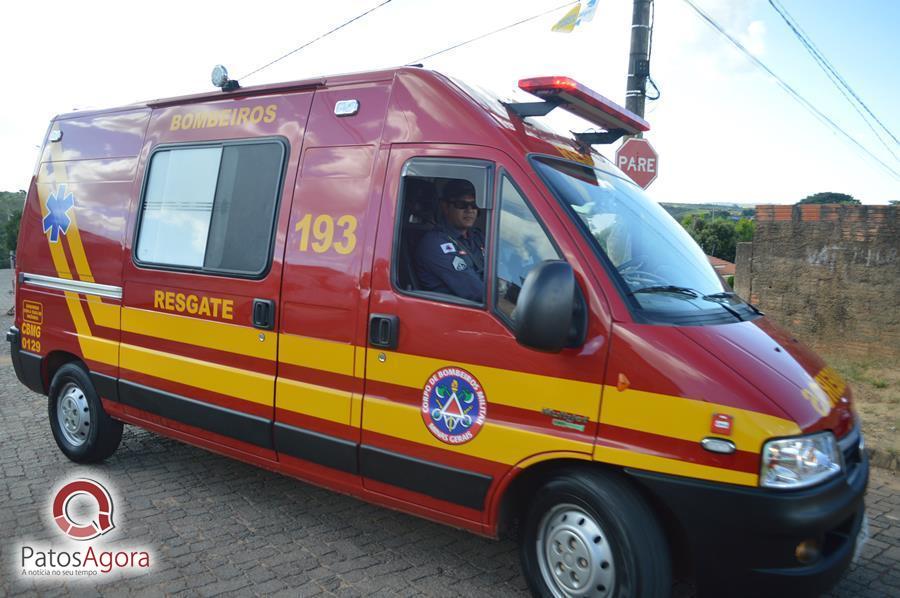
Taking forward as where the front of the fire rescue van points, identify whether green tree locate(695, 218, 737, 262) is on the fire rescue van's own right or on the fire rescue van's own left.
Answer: on the fire rescue van's own left

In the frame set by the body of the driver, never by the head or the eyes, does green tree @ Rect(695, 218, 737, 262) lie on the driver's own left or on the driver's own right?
on the driver's own left

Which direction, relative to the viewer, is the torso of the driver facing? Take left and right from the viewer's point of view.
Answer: facing the viewer and to the right of the viewer

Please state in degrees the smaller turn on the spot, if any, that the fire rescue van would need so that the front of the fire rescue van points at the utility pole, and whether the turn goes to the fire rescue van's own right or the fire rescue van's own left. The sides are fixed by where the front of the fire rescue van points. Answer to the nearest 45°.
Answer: approximately 90° to the fire rescue van's own left

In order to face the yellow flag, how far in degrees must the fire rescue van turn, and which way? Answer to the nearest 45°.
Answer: approximately 135° to its left

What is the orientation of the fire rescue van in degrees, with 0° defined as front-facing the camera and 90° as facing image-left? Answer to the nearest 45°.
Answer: approximately 315°

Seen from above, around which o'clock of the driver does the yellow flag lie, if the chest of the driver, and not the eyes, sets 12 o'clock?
The yellow flag is roughly at 8 o'clock from the driver.
